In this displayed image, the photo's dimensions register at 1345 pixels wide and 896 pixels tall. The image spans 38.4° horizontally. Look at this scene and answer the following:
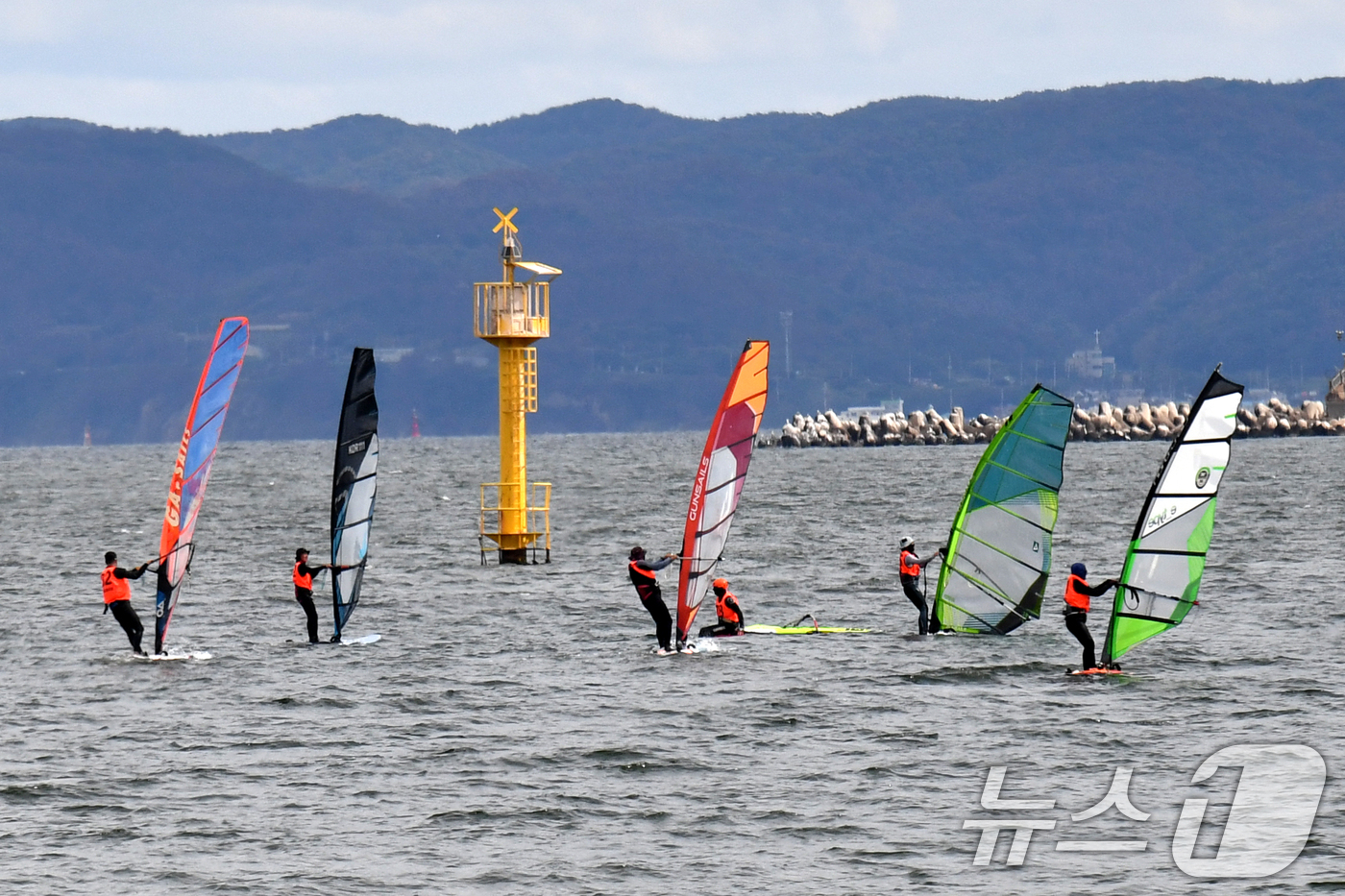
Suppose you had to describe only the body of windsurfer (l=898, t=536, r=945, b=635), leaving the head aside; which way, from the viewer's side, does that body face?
to the viewer's right

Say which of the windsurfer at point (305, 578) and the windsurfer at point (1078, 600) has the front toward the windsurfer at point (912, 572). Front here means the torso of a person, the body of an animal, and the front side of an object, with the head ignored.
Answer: the windsurfer at point (305, 578)

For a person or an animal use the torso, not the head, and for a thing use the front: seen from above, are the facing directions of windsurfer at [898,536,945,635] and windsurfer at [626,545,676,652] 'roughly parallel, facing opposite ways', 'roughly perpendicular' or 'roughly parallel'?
roughly parallel

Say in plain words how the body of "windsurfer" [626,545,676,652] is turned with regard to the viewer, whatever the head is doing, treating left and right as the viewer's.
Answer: facing to the right of the viewer

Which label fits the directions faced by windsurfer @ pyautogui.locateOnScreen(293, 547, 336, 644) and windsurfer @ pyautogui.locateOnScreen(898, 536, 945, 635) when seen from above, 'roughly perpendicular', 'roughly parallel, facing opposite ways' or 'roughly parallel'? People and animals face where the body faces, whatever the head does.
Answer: roughly parallel

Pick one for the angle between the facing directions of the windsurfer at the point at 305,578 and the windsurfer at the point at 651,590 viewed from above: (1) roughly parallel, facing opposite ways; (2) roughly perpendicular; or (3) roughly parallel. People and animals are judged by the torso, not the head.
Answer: roughly parallel

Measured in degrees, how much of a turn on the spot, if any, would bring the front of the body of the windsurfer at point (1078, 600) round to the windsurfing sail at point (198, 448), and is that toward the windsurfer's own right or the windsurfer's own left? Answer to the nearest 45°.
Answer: approximately 180°

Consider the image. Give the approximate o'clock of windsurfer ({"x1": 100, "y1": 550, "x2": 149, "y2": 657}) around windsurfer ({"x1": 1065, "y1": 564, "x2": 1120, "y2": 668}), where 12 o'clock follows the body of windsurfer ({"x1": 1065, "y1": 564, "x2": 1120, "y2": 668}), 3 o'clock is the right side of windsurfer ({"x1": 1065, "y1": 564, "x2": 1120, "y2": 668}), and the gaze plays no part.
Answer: windsurfer ({"x1": 100, "y1": 550, "x2": 149, "y2": 657}) is roughly at 6 o'clock from windsurfer ({"x1": 1065, "y1": 564, "x2": 1120, "y2": 668}).

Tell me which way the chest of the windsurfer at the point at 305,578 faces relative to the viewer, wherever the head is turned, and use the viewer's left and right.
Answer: facing to the right of the viewer

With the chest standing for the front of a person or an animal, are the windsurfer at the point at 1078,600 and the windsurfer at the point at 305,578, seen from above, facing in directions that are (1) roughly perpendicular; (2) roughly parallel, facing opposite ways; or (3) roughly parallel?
roughly parallel

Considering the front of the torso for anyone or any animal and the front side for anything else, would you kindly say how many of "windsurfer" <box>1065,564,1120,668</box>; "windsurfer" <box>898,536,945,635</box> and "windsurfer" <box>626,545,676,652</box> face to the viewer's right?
3

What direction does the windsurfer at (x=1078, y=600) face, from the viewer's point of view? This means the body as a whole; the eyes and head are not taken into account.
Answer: to the viewer's right

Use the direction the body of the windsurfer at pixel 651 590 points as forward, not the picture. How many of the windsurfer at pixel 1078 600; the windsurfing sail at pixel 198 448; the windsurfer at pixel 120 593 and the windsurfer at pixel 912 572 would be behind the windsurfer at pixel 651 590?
2

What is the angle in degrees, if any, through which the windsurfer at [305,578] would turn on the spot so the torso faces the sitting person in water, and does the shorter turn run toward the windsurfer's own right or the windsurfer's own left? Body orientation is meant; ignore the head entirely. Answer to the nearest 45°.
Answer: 0° — they already face them

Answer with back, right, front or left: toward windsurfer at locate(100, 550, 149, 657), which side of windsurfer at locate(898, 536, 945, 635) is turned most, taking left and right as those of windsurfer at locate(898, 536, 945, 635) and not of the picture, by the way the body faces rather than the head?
back
